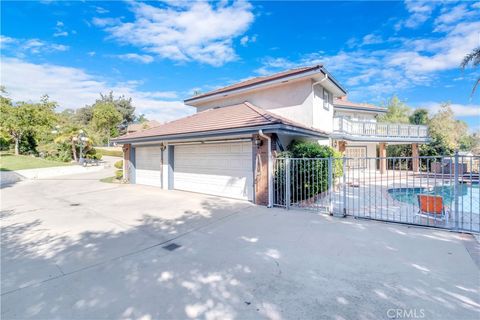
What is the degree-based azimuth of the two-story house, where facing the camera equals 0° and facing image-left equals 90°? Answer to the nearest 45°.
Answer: approximately 45°

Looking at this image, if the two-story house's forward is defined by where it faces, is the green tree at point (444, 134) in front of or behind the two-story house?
behind

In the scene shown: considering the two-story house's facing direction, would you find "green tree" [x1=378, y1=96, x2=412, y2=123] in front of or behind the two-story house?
behind

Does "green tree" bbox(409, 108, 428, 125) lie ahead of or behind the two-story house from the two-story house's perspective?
behind

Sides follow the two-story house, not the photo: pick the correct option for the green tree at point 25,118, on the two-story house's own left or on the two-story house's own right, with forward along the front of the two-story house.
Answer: on the two-story house's own right

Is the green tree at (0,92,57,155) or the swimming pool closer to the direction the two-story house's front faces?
the green tree

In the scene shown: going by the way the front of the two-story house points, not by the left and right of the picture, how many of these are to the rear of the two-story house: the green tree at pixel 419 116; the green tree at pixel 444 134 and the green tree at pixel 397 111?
3

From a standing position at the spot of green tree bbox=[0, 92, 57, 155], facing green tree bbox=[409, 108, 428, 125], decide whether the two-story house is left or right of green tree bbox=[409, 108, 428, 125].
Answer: right

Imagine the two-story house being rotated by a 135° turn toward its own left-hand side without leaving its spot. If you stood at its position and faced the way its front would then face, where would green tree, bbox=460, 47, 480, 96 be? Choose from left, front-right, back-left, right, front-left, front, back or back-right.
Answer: front
